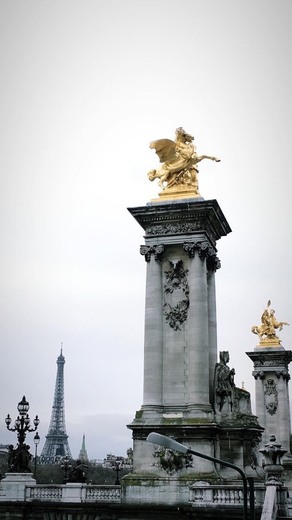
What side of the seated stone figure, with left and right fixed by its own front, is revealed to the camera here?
right

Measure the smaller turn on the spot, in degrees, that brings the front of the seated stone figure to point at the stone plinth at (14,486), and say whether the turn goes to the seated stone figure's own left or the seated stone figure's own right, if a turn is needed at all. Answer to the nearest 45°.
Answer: approximately 180°

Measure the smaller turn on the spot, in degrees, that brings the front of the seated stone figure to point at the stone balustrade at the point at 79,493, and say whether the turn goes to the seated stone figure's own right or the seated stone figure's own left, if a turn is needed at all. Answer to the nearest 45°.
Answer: approximately 180°

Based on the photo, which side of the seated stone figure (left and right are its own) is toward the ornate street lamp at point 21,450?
back

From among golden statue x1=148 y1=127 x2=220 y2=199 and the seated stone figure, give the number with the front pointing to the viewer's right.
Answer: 2

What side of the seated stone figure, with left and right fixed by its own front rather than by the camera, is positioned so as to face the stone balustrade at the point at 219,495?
right

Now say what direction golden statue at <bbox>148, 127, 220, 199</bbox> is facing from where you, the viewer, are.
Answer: facing to the right of the viewer
